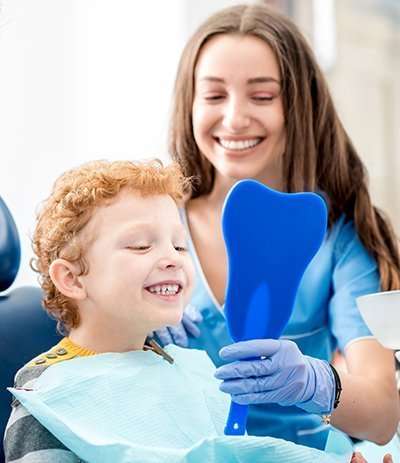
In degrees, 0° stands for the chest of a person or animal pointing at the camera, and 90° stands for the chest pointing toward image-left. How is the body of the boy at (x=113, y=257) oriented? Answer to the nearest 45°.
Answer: approximately 315°

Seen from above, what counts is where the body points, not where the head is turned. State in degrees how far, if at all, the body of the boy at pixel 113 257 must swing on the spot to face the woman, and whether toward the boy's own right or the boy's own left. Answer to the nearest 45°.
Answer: approximately 90° to the boy's own left

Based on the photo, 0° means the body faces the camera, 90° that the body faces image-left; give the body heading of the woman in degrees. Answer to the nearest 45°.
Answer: approximately 45°

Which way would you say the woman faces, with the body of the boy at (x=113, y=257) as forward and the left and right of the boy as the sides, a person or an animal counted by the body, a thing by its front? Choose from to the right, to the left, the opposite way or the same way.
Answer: to the right
